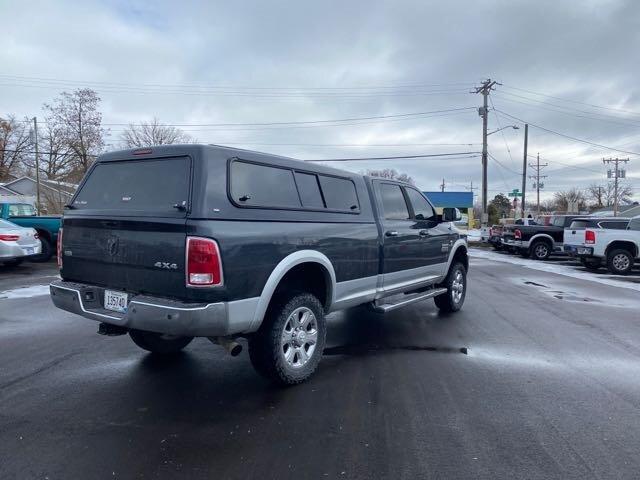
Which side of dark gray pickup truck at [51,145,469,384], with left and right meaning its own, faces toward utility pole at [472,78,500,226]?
front

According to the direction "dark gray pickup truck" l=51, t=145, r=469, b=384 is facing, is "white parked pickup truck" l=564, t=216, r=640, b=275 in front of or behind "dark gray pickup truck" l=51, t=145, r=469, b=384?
in front

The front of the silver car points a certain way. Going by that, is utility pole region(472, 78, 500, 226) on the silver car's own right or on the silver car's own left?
on the silver car's own right

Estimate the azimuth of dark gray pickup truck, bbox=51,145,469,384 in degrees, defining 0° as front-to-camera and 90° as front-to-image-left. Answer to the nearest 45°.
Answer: approximately 225°

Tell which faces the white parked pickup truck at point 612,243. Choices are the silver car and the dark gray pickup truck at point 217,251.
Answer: the dark gray pickup truck

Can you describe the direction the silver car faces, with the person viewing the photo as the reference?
facing away from the viewer and to the left of the viewer

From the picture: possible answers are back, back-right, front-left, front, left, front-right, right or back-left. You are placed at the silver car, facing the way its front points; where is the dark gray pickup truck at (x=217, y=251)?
back-left

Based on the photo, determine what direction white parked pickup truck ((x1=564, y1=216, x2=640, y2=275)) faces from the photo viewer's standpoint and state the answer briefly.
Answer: facing away from the viewer and to the right of the viewer

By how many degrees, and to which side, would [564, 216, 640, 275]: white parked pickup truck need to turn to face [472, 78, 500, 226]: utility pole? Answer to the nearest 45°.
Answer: approximately 90° to its left

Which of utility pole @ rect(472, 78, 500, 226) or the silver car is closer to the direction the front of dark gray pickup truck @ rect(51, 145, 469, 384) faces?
the utility pole

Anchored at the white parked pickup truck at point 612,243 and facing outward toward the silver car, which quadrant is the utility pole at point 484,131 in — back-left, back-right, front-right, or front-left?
back-right

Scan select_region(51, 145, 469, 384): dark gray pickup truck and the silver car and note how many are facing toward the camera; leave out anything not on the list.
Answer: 0

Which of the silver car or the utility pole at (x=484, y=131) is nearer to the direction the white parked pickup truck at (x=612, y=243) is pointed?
the utility pole

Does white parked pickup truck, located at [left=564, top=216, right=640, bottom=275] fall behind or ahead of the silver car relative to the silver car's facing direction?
behind

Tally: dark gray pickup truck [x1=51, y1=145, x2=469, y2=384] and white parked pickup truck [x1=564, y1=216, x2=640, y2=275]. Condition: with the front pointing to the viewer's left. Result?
0

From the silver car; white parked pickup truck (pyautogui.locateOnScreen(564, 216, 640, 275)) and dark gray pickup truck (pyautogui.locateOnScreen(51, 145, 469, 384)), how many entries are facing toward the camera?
0
